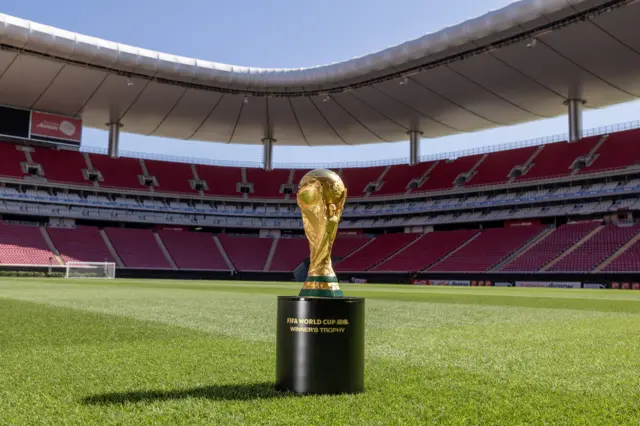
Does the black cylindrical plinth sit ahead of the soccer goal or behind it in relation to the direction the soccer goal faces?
ahead

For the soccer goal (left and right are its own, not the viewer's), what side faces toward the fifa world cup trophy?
front
